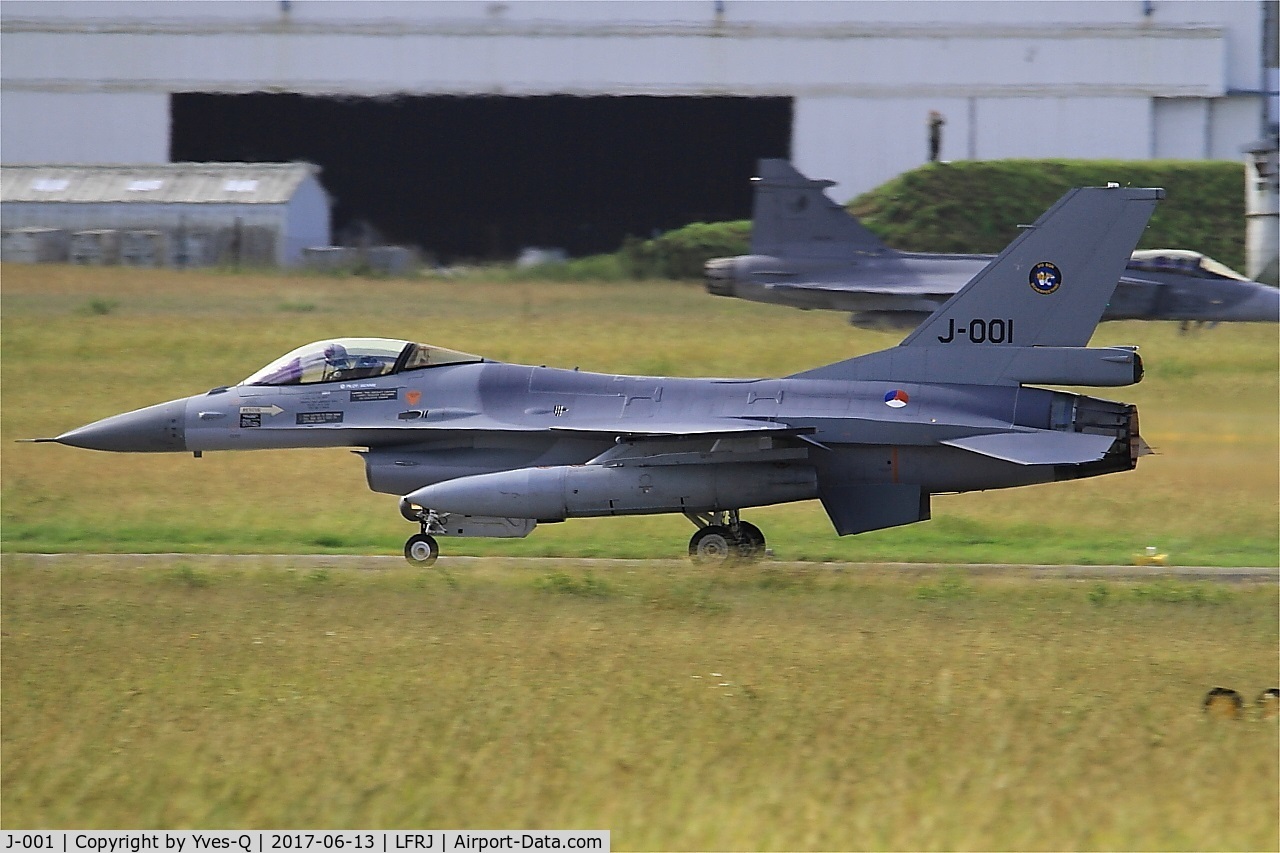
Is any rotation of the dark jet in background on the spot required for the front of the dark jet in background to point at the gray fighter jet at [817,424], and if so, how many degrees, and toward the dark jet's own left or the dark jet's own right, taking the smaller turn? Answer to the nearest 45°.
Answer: approximately 90° to the dark jet's own right

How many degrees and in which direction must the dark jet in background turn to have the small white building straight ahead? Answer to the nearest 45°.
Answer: approximately 135° to its left

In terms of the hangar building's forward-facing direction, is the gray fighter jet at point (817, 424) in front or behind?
in front

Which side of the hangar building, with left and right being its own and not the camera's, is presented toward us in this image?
front

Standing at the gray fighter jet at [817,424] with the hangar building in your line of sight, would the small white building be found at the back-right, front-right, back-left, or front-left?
front-left

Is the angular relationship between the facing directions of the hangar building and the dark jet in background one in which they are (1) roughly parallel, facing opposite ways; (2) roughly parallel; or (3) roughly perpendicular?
roughly perpendicular

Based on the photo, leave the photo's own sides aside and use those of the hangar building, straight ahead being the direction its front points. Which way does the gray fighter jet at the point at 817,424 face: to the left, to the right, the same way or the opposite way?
to the right

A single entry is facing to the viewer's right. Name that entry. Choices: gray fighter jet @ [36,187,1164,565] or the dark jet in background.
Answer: the dark jet in background

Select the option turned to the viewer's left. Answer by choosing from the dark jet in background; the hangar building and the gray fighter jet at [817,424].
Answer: the gray fighter jet

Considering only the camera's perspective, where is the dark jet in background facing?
facing to the right of the viewer

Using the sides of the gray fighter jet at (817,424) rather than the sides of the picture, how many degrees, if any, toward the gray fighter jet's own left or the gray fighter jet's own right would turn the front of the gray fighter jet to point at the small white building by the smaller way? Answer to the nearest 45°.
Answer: approximately 45° to the gray fighter jet's own right

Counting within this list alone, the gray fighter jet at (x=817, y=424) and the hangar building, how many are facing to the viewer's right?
0

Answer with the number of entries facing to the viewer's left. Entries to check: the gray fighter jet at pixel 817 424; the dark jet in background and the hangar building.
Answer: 1

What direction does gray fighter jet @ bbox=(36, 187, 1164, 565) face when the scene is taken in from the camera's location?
facing to the left of the viewer

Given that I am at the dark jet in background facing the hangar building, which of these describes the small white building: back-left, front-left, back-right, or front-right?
front-left
